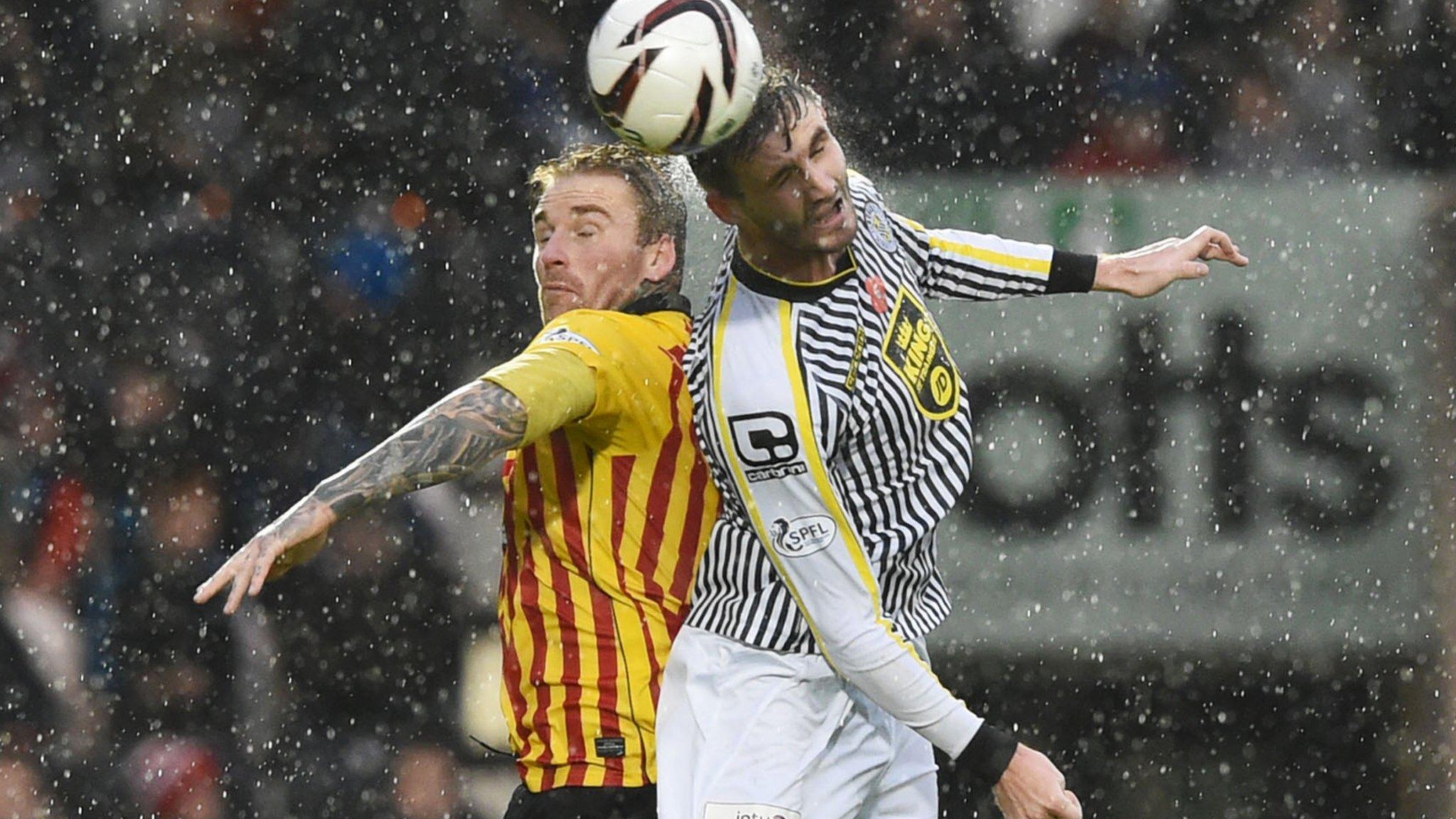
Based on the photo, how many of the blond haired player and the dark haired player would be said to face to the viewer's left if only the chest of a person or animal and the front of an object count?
1

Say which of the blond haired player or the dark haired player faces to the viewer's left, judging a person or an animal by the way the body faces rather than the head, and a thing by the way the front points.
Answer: the blond haired player

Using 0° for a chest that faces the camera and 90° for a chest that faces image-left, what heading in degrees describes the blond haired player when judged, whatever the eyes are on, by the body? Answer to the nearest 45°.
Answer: approximately 90°
